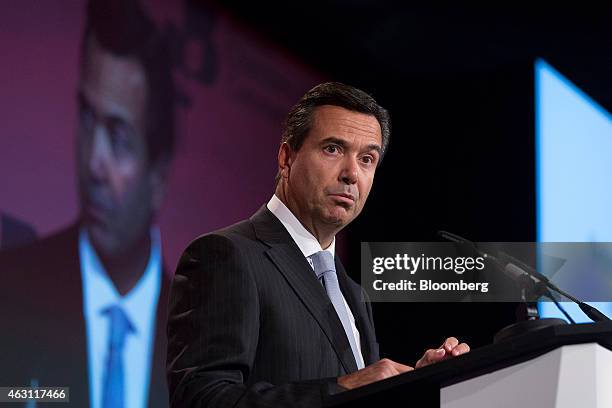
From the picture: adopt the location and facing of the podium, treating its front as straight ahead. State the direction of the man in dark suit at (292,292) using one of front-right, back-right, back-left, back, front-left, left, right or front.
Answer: back

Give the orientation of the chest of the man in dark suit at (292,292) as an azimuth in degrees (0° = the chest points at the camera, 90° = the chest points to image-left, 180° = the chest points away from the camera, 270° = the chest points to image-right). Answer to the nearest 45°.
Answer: approximately 315°

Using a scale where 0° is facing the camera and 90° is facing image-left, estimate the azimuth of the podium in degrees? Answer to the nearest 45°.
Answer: approximately 315°
